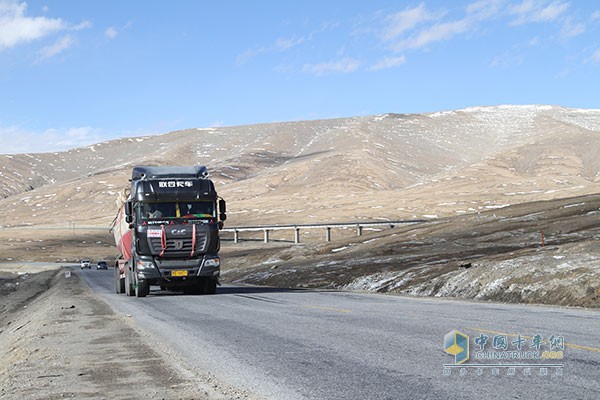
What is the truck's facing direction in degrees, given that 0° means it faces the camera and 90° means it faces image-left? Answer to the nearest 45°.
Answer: approximately 0°
